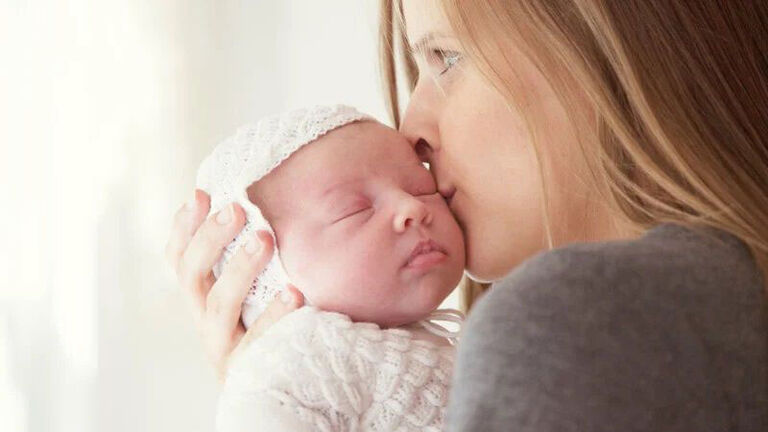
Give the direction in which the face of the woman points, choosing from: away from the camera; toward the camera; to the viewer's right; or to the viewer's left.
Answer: to the viewer's left

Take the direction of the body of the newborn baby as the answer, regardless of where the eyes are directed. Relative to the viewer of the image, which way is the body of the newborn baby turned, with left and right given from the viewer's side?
facing the viewer and to the right of the viewer

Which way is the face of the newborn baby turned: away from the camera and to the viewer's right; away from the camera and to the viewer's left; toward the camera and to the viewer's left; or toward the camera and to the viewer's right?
toward the camera and to the viewer's right

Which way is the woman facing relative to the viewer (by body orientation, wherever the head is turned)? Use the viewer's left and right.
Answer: facing to the left of the viewer
